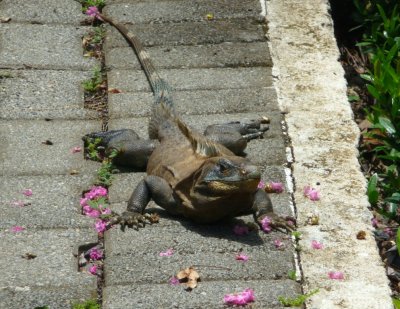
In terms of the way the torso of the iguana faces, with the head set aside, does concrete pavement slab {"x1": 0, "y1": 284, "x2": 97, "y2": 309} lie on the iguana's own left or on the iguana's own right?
on the iguana's own right

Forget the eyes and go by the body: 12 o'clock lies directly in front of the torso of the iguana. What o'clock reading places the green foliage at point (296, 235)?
The green foliage is roughly at 11 o'clock from the iguana.

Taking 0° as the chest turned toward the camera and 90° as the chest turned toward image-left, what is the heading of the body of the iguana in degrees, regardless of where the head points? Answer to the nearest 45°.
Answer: approximately 315°

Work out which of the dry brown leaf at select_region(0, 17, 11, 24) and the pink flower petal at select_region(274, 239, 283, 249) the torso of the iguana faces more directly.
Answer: the pink flower petal
